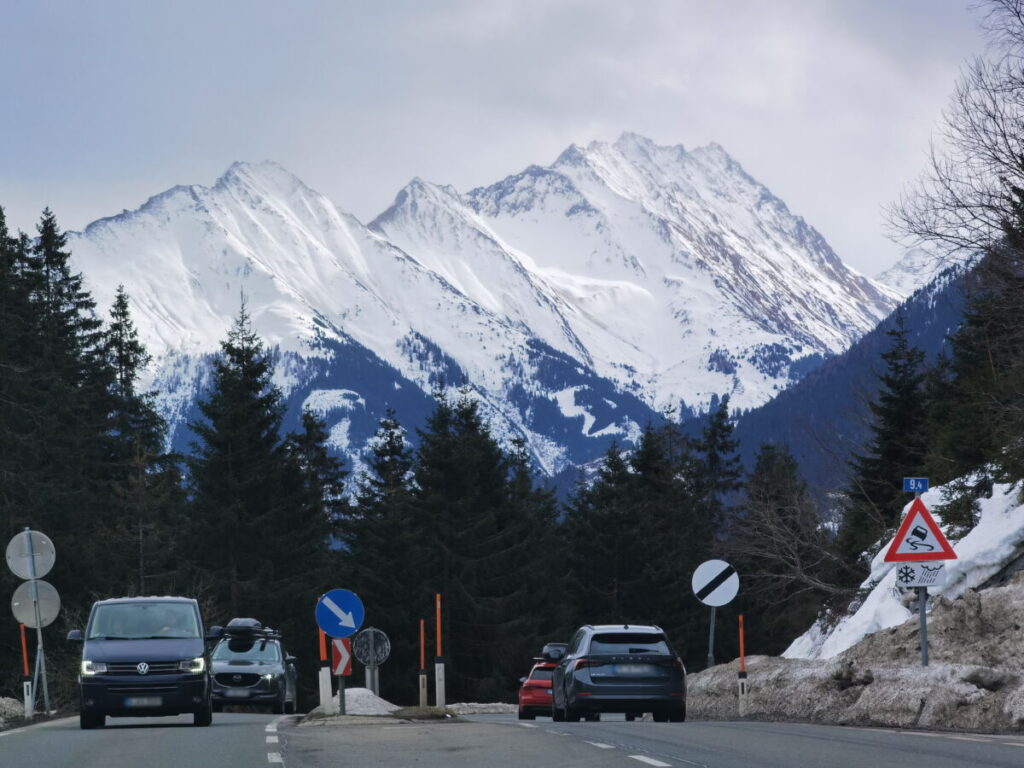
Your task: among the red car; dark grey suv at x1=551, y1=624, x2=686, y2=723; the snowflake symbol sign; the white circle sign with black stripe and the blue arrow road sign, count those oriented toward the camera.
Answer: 3

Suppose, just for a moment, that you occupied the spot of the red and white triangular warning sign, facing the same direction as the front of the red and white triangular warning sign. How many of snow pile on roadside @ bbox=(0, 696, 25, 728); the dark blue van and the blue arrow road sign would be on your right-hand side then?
3

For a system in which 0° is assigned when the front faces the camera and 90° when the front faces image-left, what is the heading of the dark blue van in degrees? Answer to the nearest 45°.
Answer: approximately 0°

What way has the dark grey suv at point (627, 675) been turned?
away from the camera

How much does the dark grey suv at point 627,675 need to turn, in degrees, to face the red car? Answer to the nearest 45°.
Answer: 0° — it already faces it

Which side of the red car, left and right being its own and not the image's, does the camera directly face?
back

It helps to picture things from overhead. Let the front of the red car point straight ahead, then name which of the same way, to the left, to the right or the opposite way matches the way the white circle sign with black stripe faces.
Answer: the opposite way

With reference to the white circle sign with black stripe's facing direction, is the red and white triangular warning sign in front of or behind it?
in front

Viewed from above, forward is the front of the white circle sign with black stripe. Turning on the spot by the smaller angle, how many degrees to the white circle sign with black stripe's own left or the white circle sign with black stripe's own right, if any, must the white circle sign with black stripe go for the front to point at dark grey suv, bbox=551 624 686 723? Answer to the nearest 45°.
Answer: approximately 45° to the white circle sign with black stripe's own right
